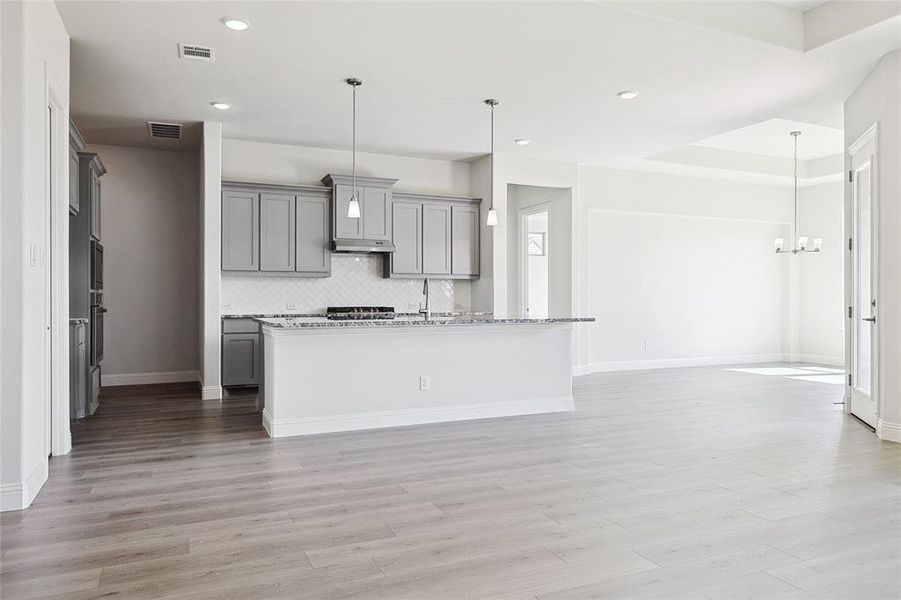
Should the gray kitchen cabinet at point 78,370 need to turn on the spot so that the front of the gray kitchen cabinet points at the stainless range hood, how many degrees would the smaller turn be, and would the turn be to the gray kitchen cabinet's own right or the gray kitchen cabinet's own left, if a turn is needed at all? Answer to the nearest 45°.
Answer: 0° — it already faces it

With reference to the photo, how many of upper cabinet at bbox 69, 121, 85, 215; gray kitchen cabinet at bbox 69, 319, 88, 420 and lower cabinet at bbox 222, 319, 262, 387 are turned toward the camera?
1

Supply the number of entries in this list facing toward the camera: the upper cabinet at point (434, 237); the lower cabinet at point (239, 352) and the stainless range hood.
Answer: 3

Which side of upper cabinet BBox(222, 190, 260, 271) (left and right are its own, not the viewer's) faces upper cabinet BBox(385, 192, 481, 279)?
left

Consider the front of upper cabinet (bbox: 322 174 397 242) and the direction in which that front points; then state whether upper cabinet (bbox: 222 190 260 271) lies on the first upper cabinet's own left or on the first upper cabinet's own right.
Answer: on the first upper cabinet's own right

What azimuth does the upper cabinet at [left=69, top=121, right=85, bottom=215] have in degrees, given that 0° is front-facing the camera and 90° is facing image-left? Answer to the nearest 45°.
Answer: approximately 270°

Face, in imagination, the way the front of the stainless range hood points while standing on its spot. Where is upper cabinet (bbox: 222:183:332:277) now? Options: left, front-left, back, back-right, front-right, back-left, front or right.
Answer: right

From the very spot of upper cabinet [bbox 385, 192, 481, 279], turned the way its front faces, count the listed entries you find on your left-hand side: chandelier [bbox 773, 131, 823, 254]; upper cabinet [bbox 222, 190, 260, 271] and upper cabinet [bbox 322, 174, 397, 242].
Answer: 1

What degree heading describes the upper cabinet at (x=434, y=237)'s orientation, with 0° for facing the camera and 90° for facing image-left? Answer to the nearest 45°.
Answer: approximately 0°

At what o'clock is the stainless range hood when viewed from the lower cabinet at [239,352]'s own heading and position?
The stainless range hood is roughly at 9 o'clock from the lower cabinet.

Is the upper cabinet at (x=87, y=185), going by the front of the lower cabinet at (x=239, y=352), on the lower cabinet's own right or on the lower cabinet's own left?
on the lower cabinet's own right

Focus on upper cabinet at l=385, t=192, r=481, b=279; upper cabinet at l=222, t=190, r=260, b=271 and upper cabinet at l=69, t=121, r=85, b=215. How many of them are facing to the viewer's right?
1

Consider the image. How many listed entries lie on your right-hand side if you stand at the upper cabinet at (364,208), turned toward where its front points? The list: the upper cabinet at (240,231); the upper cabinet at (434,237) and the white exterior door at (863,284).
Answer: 1

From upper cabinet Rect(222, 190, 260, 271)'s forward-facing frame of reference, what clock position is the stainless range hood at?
The stainless range hood is roughly at 9 o'clock from the upper cabinet.

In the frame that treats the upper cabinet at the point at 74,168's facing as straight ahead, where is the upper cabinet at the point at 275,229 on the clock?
the upper cabinet at the point at 275,229 is roughly at 11 o'clock from the upper cabinet at the point at 74,168.
